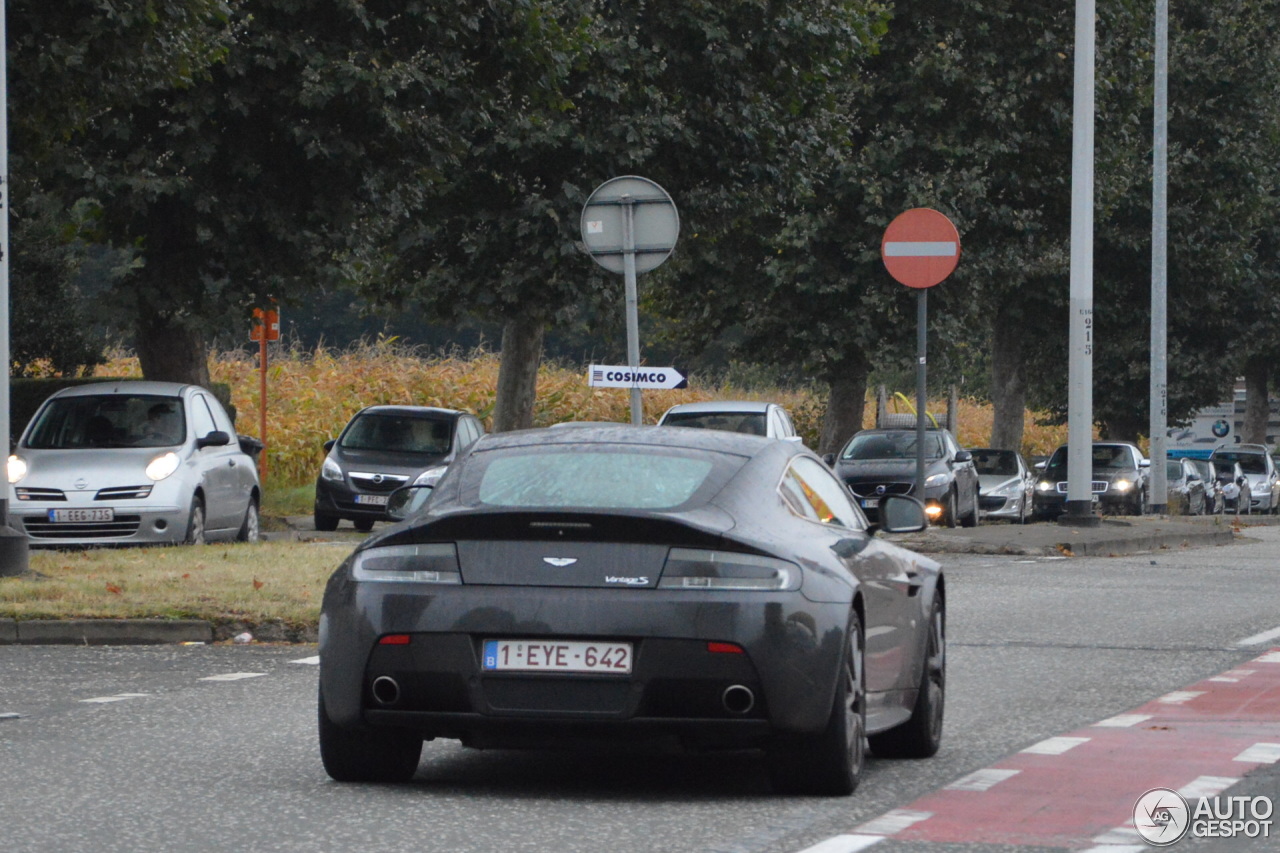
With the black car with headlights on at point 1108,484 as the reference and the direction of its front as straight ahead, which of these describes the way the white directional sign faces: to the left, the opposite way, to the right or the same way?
the same way

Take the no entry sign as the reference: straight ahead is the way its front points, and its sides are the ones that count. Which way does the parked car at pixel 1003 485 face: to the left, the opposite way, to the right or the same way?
the same way

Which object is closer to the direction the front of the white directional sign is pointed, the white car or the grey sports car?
the grey sports car

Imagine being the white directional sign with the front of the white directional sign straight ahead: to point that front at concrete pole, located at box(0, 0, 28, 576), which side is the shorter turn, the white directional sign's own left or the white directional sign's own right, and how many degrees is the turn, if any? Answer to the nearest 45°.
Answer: approximately 90° to the white directional sign's own right

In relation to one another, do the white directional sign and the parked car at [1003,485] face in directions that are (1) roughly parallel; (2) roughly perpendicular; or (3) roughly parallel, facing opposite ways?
roughly parallel

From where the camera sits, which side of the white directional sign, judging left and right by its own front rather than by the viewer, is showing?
front

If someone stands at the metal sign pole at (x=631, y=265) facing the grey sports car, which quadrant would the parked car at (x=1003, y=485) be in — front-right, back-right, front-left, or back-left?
back-left

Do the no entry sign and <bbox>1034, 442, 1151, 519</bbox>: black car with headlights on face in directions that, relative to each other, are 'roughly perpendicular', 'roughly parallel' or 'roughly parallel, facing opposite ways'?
roughly parallel

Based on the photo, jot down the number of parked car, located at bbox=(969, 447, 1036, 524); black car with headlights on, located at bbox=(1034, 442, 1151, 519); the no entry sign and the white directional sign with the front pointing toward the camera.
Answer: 4

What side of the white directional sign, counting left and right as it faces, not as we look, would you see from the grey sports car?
front

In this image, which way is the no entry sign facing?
toward the camera

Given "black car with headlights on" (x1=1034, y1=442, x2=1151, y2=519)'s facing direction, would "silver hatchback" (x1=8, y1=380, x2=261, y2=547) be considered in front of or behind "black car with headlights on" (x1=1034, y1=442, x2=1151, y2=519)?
in front

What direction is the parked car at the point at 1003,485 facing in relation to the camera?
toward the camera

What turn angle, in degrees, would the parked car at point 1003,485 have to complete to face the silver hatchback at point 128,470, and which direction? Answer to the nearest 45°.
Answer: approximately 45° to its right
